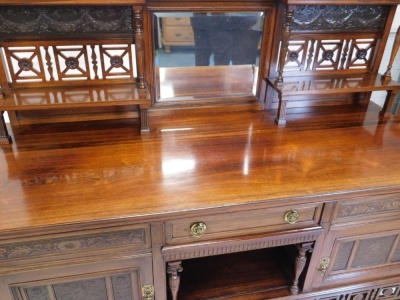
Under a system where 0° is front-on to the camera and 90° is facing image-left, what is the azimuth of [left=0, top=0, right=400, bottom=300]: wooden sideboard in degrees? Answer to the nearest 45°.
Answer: approximately 0°
